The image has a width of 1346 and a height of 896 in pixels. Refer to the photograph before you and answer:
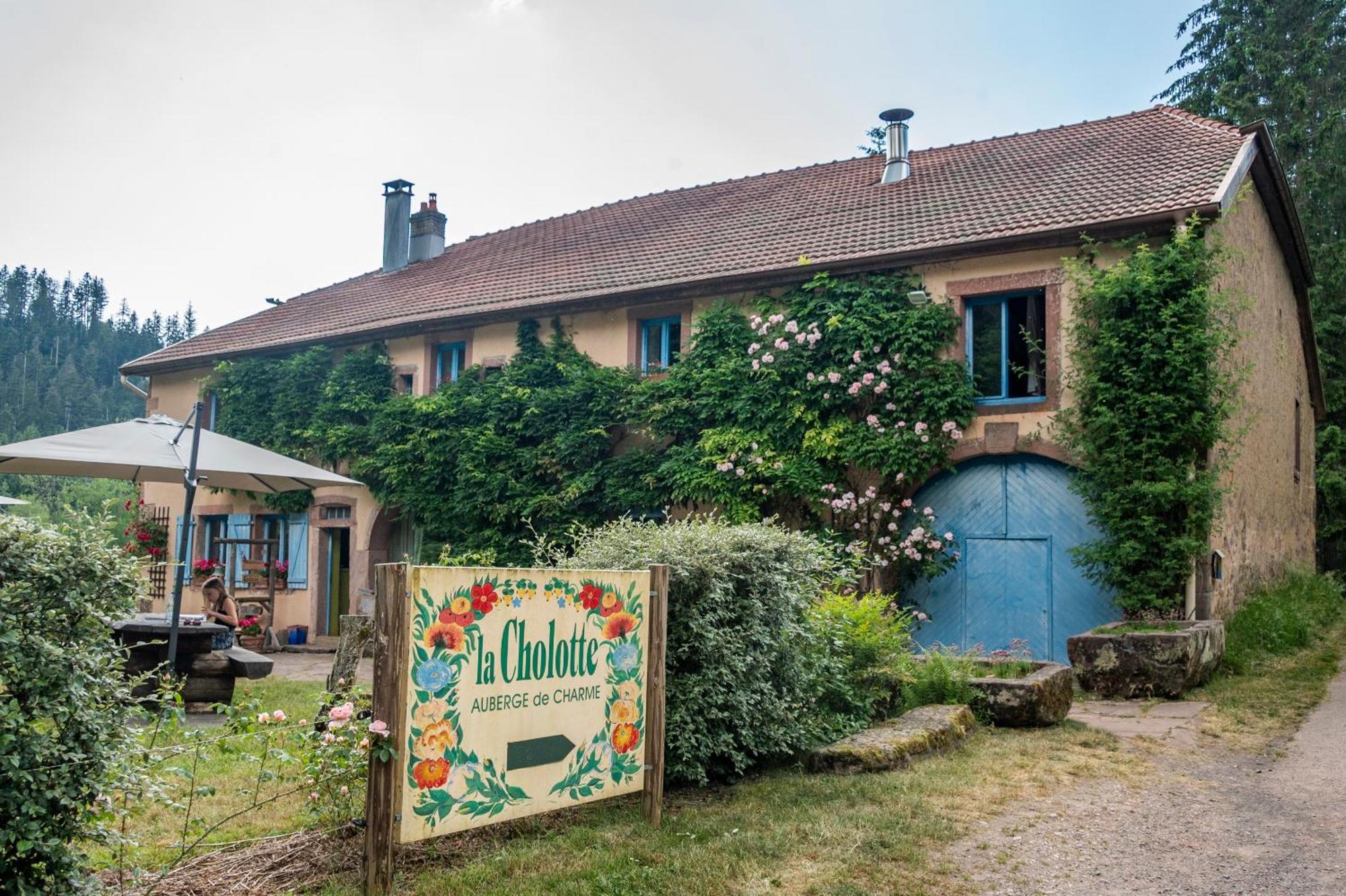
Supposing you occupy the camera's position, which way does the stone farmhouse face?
facing the viewer and to the left of the viewer

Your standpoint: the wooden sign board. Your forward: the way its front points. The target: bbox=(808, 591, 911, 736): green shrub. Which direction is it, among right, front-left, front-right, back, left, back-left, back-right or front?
left

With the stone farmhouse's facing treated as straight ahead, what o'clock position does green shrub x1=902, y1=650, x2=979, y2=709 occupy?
The green shrub is roughly at 11 o'clock from the stone farmhouse.

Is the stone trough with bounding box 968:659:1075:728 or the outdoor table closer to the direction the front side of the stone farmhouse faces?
the outdoor table

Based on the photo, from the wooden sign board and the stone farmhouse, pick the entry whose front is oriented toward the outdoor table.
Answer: the stone farmhouse

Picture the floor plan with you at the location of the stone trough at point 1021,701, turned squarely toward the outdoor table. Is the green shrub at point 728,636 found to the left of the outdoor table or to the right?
left

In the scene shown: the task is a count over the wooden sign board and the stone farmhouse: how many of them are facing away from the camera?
0

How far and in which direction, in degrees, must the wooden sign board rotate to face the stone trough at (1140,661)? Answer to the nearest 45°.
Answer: approximately 90° to its left
